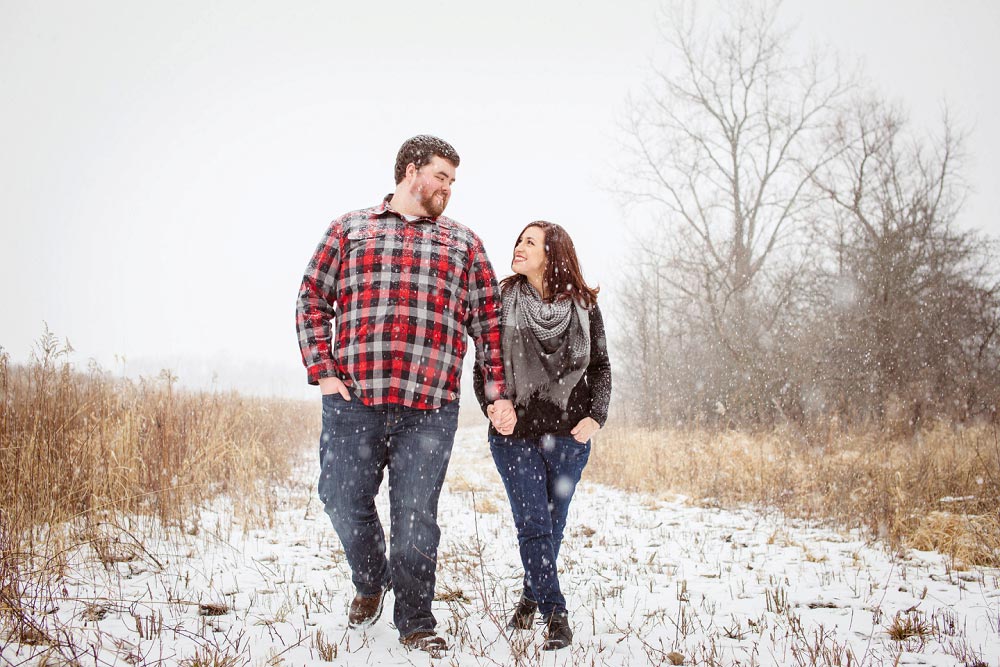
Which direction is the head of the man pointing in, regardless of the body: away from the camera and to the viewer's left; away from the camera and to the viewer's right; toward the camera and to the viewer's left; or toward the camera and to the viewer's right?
toward the camera and to the viewer's right

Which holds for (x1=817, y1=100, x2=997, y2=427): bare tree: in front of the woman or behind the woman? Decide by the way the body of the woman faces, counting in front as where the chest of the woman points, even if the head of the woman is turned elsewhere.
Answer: behind

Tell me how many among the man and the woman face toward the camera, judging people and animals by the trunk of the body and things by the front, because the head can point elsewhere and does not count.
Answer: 2
